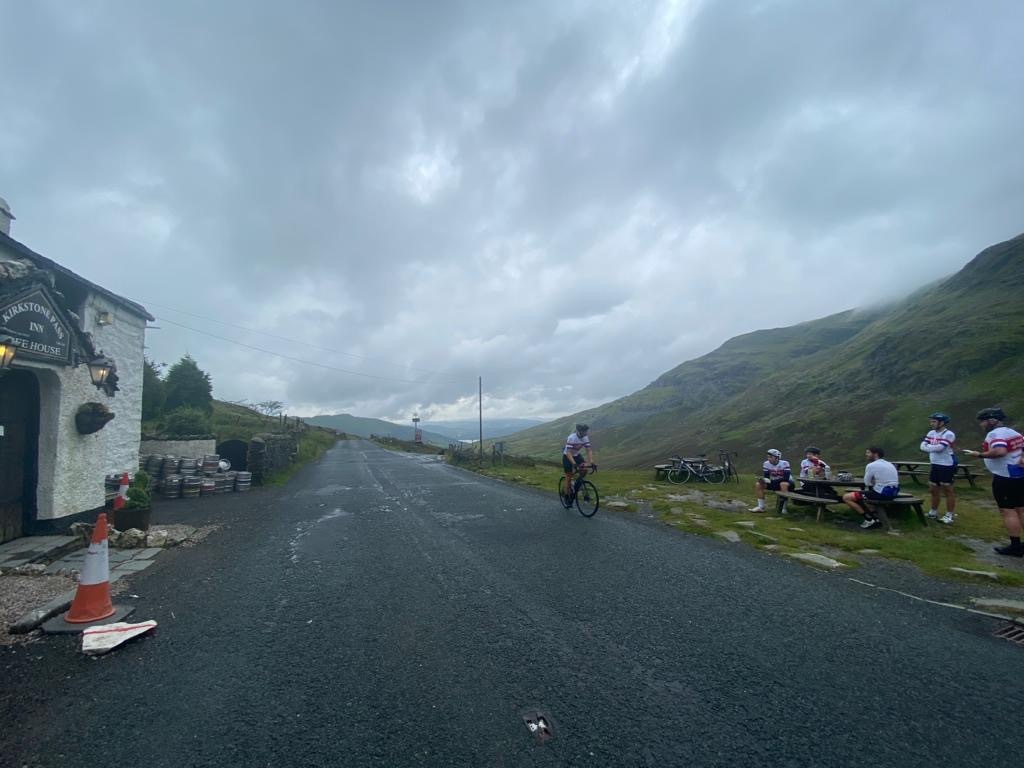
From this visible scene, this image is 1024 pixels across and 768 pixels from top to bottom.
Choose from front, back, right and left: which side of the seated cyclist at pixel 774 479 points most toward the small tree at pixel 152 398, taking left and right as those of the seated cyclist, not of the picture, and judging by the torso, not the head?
right

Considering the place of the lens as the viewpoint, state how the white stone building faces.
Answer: facing the viewer and to the right of the viewer

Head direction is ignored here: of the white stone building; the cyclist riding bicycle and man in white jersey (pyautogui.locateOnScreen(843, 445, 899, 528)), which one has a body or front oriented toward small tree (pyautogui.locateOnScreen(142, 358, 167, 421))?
the man in white jersey

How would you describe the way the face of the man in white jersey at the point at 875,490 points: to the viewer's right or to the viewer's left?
to the viewer's left

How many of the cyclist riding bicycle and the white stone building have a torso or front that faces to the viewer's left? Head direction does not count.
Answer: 0

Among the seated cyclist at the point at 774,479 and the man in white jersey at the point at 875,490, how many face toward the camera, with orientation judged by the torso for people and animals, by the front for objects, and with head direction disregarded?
1

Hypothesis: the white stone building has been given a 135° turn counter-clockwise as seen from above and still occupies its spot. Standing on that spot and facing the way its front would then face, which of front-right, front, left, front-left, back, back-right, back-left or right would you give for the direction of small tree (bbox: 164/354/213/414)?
front

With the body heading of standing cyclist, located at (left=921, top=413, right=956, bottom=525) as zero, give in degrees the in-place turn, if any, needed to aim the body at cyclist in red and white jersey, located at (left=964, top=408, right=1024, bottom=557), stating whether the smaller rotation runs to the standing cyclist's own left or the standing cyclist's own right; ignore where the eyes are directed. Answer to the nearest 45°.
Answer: approximately 45° to the standing cyclist's own left

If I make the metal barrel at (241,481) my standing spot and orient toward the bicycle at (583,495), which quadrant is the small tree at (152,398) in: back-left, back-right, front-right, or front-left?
back-left

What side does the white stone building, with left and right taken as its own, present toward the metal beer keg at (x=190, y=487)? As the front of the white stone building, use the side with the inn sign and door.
left

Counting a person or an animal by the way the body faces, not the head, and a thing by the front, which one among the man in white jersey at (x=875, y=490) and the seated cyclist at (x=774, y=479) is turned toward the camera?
the seated cyclist

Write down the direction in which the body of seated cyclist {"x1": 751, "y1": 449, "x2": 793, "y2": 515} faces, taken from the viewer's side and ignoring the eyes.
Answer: toward the camera

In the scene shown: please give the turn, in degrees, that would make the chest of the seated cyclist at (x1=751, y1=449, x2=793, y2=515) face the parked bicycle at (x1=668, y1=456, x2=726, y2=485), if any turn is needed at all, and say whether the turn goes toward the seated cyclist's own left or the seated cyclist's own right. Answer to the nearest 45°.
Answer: approximately 180°

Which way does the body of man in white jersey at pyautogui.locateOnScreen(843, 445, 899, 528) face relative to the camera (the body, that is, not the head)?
to the viewer's left

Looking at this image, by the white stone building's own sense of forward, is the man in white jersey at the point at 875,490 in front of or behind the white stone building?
in front

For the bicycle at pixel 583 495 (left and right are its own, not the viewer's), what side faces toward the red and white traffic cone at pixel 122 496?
right
